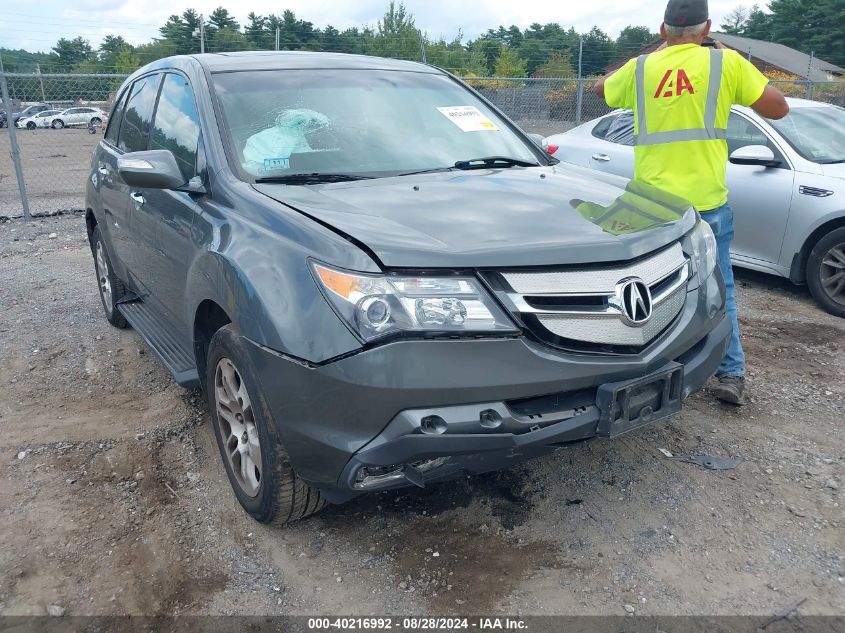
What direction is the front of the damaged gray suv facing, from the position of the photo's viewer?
facing the viewer and to the right of the viewer

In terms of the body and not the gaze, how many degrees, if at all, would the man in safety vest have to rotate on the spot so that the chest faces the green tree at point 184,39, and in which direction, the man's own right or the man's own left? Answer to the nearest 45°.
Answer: approximately 45° to the man's own left

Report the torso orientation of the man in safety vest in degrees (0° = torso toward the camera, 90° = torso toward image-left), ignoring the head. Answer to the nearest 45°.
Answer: approximately 180°

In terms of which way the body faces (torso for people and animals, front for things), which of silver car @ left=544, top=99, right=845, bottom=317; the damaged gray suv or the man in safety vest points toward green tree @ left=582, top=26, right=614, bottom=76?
the man in safety vest

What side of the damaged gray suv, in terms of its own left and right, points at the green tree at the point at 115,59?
back

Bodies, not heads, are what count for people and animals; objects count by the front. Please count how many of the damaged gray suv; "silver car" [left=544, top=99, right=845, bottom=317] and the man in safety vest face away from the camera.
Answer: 1

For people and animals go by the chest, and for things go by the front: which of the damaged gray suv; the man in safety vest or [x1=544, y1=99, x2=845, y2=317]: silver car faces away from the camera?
the man in safety vest

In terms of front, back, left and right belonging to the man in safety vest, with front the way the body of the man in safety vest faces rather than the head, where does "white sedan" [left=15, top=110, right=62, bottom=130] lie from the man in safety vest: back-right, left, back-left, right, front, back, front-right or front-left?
front-left

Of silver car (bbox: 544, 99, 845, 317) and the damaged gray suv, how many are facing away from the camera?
0

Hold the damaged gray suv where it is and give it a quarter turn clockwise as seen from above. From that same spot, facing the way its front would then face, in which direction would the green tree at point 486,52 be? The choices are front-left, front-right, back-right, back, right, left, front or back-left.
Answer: back-right

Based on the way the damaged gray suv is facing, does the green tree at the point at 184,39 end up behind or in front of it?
behind

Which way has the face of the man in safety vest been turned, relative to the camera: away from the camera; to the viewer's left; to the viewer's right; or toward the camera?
away from the camera

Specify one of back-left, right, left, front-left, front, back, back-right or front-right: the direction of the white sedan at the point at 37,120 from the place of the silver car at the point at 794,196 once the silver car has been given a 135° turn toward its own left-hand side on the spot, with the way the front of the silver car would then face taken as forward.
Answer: front-left
